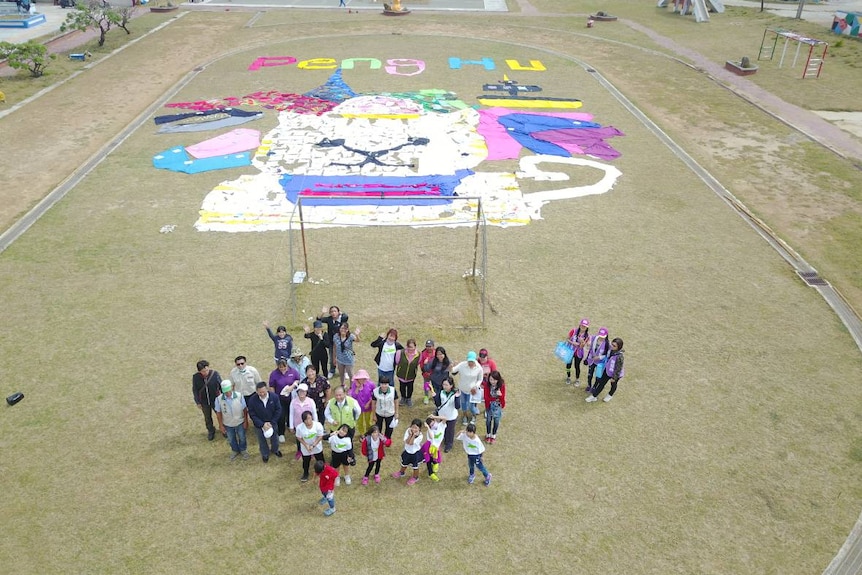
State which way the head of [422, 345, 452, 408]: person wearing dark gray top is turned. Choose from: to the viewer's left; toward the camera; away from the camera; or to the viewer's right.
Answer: toward the camera

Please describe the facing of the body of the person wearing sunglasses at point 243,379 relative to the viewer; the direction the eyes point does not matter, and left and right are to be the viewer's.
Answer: facing the viewer

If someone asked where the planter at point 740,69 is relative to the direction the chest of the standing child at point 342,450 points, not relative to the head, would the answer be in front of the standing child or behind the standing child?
behind

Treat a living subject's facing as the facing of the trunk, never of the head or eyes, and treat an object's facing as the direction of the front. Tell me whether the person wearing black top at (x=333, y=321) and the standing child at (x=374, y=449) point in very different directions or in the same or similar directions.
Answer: same or similar directions

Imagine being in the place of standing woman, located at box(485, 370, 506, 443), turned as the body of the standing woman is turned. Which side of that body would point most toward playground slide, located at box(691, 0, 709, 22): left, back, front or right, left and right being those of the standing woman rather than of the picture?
back

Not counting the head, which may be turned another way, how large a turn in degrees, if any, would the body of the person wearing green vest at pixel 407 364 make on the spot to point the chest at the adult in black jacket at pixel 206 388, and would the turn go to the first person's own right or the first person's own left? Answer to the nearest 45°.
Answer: approximately 90° to the first person's own right

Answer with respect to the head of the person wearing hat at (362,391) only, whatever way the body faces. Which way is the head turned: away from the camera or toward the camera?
toward the camera

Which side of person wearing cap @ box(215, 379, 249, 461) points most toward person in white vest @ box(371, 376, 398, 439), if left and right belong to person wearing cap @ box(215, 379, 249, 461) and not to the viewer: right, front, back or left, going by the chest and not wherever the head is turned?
left

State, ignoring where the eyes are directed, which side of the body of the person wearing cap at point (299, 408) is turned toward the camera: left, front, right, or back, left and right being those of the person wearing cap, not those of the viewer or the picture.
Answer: front

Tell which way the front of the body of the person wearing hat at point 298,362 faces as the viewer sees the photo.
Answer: toward the camera

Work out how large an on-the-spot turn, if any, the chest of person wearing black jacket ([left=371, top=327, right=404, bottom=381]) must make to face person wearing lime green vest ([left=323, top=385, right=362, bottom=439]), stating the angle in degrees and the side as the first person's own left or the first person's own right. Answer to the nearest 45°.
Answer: approximately 45° to the first person's own right

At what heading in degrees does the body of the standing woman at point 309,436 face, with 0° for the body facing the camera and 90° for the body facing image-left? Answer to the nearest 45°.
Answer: approximately 0°
